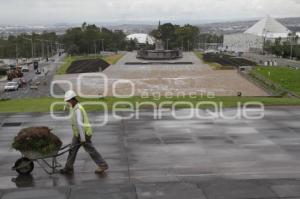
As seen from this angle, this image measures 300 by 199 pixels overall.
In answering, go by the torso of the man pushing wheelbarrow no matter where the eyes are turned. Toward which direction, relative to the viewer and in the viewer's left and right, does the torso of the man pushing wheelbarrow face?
facing to the left of the viewer
